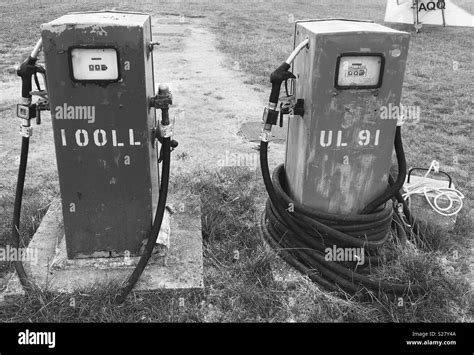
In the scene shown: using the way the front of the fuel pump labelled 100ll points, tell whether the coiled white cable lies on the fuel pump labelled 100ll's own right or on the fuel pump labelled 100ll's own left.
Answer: on the fuel pump labelled 100ll's own left

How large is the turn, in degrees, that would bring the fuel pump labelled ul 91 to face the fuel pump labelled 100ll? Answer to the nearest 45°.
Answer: approximately 90° to its right

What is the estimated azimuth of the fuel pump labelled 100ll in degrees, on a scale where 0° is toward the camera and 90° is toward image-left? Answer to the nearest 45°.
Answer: approximately 0°

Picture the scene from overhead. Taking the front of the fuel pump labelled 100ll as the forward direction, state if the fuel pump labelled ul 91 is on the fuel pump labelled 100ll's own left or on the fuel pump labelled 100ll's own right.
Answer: on the fuel pump labelled 100ll's own left

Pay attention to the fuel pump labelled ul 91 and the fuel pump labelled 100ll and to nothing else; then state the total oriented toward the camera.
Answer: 2

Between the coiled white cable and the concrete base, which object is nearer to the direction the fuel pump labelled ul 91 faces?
the concrete base
